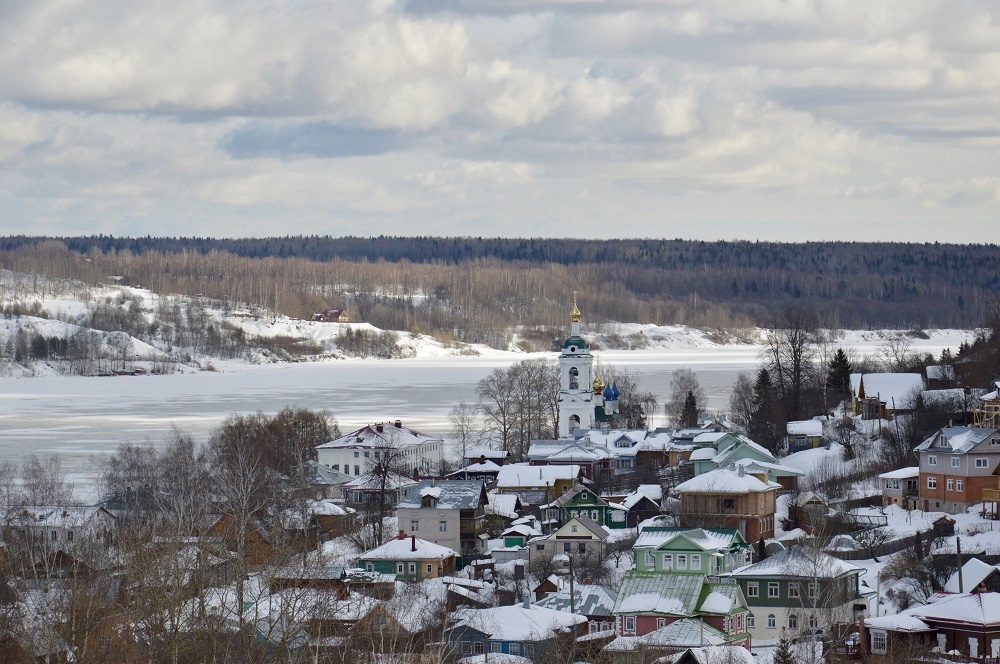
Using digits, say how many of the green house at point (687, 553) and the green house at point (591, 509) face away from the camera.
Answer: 0

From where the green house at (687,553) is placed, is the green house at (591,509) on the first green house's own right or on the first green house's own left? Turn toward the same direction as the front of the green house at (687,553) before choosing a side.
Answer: on the first green house's own right

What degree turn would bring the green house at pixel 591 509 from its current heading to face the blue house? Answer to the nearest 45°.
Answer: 0° — it already faces it

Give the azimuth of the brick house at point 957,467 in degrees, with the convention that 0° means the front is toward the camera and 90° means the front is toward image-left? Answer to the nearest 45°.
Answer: approximately 45°

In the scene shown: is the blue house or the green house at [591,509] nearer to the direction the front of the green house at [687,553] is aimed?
the blue house

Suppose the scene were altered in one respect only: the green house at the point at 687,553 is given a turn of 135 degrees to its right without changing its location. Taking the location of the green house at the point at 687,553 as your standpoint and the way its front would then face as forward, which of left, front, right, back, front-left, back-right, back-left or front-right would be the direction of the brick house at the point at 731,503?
front

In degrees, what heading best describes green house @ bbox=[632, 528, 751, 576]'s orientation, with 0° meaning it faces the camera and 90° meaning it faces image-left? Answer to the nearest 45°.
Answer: approximately 45°

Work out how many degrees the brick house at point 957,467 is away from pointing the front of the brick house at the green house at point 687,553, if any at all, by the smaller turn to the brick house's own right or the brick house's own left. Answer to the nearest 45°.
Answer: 0° — it already faces it

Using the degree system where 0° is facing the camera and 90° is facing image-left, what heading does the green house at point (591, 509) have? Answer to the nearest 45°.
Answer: approximately 0°

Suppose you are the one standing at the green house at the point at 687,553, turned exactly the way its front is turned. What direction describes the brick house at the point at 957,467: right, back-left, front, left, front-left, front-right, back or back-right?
back

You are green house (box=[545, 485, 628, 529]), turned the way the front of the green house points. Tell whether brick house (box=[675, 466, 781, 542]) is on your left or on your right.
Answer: on your left

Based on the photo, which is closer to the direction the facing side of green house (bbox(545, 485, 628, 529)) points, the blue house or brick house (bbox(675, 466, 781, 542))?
the blue house
